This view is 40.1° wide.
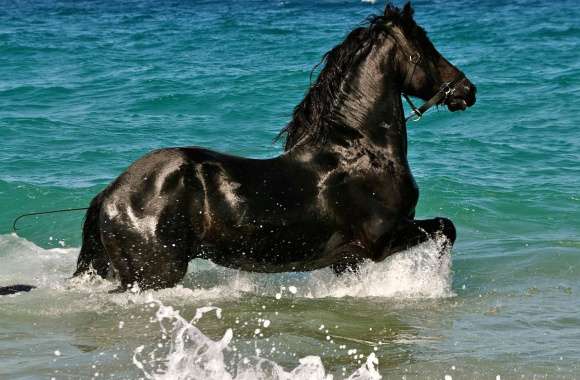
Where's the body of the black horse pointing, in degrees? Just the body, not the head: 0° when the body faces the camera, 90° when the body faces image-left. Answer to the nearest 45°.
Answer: approximately 270°
